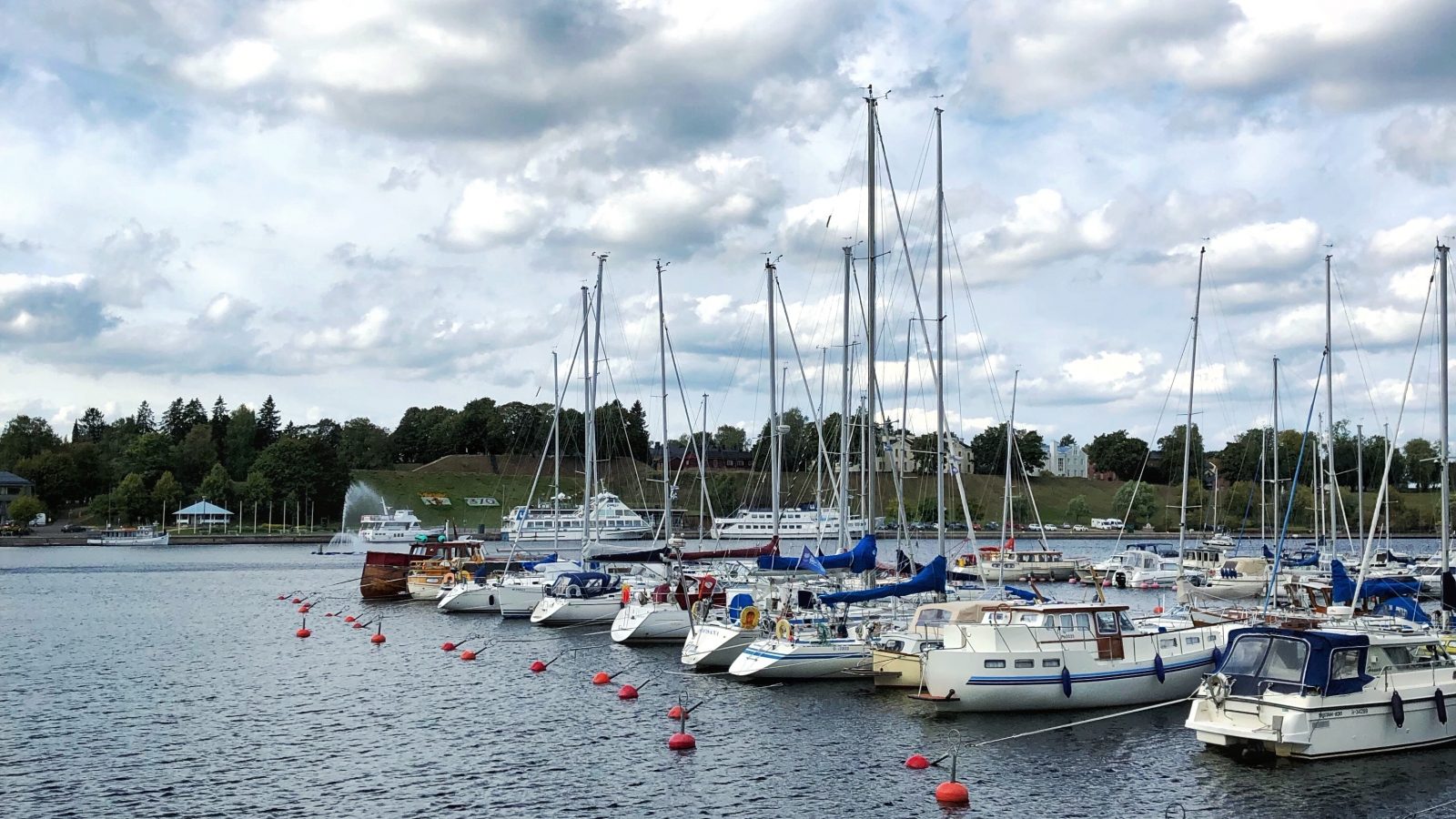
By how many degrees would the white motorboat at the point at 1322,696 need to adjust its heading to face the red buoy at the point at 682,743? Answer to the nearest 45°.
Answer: approximately 135° to its left

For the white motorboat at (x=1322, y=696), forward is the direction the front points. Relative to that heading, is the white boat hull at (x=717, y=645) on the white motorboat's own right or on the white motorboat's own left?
on the white motorboat's own left

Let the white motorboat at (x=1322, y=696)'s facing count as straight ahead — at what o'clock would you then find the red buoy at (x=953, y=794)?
The red buoy is roughly at 6 o'clock from the white motorboat.

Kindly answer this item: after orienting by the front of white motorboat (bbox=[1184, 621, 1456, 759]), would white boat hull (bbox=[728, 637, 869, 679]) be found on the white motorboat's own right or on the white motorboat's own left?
on the white motorboat's own left

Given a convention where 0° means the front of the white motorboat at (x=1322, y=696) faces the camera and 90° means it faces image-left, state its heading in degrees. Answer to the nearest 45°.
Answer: approximately 225°
